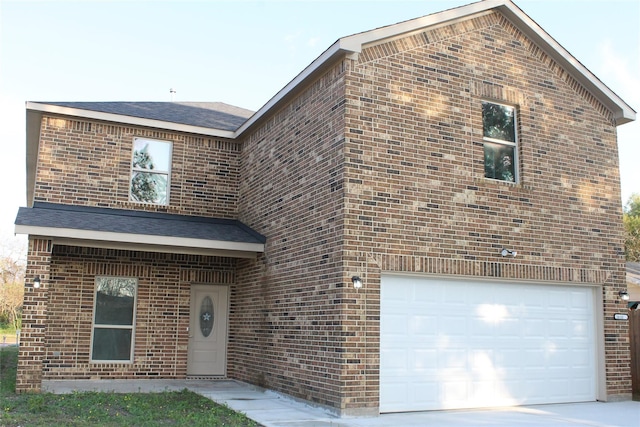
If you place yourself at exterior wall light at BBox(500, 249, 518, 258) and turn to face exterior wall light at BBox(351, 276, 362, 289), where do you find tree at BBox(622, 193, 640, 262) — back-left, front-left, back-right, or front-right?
back-right

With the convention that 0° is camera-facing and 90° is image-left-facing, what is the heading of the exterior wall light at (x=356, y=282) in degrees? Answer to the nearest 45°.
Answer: approximately 315°

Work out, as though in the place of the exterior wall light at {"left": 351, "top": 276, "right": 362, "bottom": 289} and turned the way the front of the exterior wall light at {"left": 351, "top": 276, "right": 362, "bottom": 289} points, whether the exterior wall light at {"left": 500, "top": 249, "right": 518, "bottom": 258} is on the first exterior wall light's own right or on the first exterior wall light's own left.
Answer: on the first exterior wall light's own left

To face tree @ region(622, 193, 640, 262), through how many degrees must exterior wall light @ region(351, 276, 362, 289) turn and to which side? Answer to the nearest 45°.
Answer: approximately 90° to its left

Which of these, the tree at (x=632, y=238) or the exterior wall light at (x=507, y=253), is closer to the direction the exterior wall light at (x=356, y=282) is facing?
the exterior wall light
